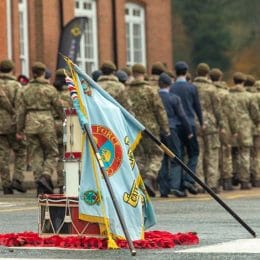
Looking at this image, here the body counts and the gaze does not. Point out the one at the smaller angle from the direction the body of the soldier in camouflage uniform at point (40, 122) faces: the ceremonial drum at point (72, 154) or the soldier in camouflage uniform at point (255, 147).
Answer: the soldier in camouflage uniform

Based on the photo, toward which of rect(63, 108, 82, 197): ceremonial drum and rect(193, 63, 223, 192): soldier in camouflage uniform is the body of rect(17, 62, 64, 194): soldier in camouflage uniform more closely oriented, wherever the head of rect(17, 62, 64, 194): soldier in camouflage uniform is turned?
the soldier in camouflage uniform
